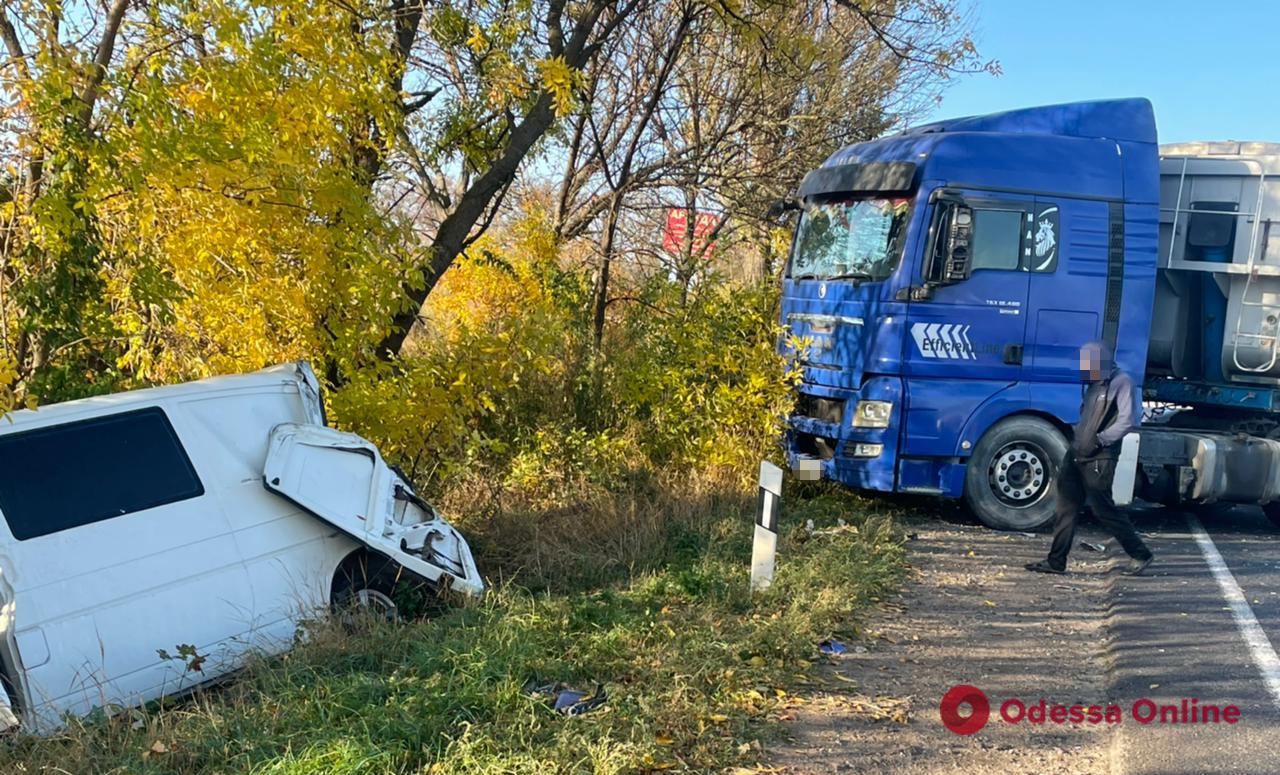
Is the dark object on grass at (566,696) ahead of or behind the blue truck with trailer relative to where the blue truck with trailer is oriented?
ahead

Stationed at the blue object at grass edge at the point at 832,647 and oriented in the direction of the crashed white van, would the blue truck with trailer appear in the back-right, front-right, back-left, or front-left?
back-right

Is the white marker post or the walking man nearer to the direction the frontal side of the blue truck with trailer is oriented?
the white marker post

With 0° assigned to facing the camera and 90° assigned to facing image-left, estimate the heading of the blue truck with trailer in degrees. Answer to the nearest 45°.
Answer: approximately 45°

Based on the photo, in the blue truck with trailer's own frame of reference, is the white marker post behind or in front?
in front

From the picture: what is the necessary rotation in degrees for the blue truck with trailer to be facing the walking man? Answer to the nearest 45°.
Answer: approximately 90° to its left

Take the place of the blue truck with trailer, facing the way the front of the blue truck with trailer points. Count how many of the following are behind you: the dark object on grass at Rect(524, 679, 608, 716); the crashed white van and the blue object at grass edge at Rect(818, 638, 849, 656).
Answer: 0

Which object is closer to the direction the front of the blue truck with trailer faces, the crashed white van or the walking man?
the crashed white van

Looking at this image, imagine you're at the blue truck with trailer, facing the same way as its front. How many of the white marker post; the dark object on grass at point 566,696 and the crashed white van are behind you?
0

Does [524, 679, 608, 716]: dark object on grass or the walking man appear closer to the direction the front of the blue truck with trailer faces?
the dark object on grass

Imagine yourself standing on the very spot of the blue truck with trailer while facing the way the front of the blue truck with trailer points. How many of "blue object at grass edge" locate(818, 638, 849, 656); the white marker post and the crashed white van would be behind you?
0

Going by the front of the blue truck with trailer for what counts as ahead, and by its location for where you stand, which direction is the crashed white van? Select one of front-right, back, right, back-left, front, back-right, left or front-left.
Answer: front

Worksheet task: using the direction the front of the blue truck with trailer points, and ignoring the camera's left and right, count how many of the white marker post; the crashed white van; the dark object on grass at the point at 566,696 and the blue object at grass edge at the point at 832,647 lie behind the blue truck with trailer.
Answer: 0

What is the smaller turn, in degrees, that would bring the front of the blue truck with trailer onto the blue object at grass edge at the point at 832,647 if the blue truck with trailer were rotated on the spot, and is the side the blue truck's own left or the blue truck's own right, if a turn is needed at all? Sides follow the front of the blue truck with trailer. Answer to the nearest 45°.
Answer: approximately 45° to the blue truck's own left
